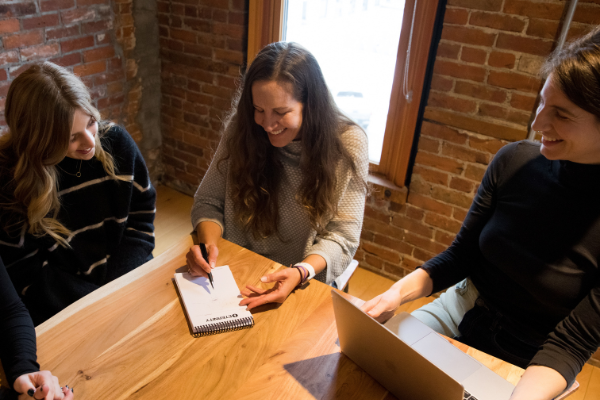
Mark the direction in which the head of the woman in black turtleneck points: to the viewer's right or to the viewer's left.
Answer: to the viewer's left

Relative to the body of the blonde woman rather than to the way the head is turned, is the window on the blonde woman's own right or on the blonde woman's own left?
on the blonde woman's own left

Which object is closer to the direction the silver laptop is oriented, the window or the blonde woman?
the window

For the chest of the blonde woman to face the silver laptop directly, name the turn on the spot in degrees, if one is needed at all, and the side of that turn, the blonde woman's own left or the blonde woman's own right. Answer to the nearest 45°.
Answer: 0° — they already face it

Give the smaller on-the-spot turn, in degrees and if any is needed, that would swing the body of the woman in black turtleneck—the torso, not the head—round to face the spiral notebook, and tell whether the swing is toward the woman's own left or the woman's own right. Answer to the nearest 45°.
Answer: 0° — they already face it

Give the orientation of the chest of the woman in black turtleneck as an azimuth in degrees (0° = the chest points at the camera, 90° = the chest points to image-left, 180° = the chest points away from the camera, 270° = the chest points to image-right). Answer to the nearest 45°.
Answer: approximately 45°

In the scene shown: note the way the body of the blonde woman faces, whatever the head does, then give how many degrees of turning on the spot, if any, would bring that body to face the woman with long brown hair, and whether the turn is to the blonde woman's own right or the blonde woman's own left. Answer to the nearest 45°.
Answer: approximately 45° to the blonde woman's own left

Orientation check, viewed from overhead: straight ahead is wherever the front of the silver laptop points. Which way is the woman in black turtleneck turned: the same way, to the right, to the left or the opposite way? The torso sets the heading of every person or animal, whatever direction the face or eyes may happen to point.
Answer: the opposite way

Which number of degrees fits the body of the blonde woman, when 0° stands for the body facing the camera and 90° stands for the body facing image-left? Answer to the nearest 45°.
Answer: approximately 315°
